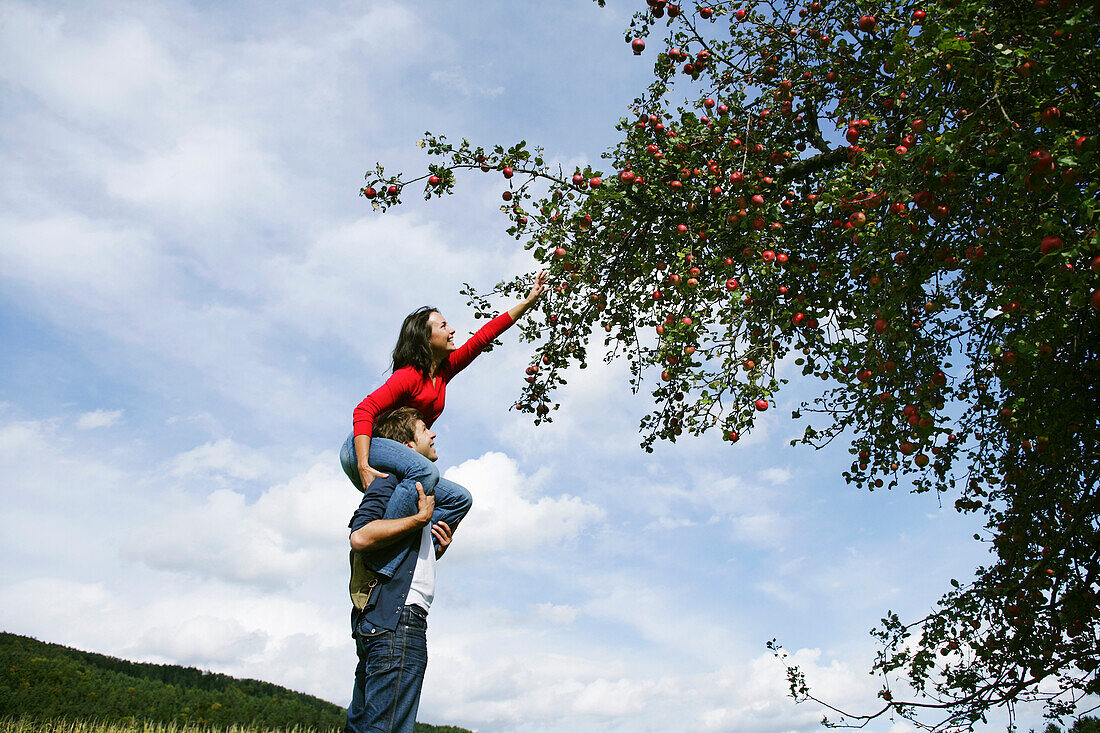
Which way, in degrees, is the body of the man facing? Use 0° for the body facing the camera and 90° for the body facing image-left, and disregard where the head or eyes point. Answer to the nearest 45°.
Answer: approximately 270°

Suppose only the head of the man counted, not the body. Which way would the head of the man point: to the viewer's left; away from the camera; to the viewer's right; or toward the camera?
to the viewer's right

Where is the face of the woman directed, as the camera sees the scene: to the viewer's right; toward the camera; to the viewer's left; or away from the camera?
to the viewer's right
